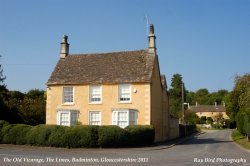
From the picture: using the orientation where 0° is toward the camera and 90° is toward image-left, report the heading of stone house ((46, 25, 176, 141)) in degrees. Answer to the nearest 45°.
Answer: approximately 0°

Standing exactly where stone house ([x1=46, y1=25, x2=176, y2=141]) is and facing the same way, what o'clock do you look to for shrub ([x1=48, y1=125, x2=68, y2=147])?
The shrub is roughly at 1 o'clock from the stone house.

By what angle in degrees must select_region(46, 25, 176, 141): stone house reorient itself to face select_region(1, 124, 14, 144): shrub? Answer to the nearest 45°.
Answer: approximately 45° to its right
